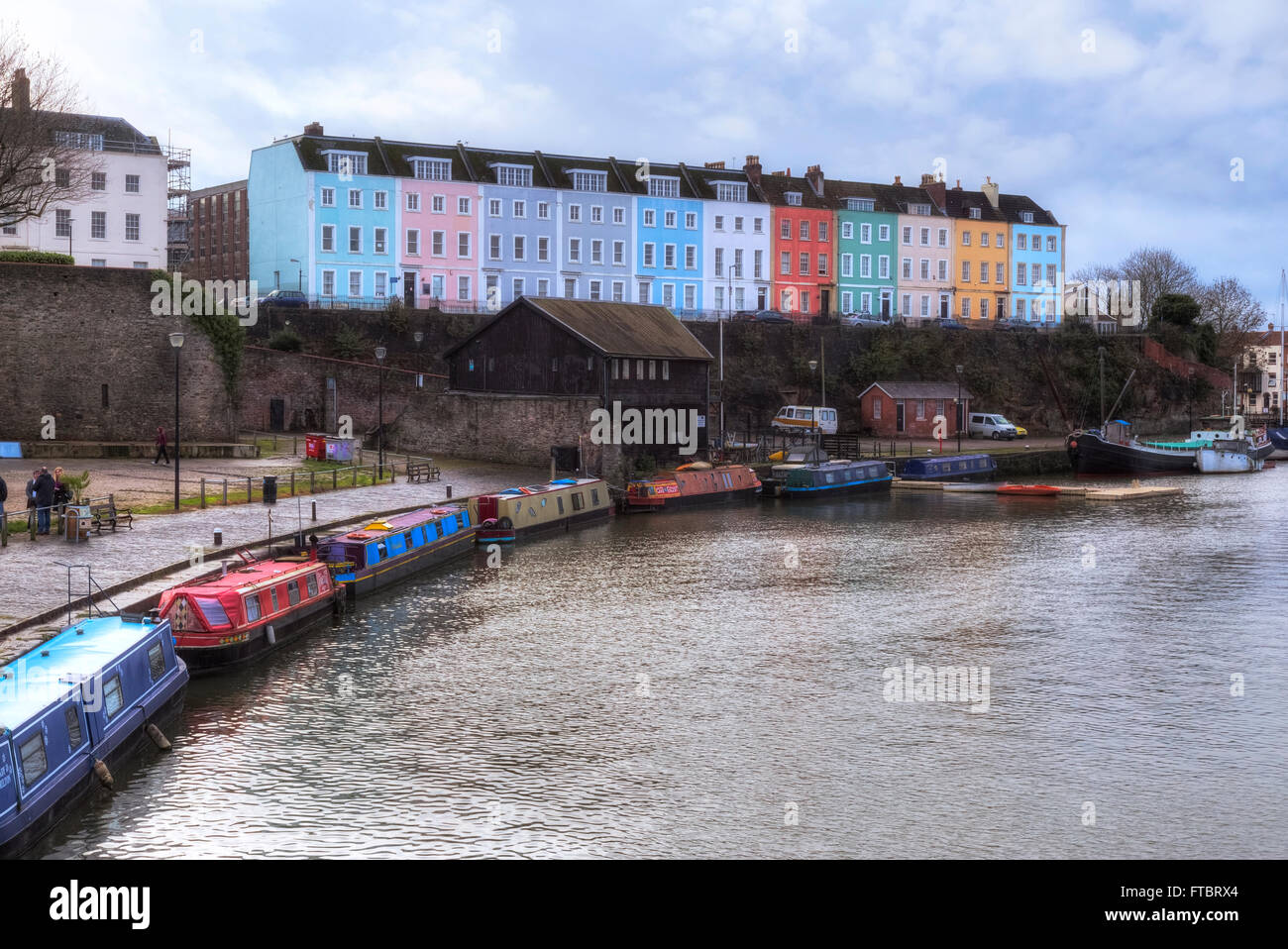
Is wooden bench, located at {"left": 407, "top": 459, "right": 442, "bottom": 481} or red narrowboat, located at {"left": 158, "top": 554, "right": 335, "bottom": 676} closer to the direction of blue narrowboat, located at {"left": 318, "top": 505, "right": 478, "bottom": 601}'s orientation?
the red narrowboat

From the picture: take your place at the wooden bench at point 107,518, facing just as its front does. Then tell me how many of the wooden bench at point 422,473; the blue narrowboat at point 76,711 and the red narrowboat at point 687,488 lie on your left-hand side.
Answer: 2

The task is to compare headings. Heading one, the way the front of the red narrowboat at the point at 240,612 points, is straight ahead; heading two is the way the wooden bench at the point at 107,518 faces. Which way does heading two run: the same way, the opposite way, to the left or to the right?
to the left

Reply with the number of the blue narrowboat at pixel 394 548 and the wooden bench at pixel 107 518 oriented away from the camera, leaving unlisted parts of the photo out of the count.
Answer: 0

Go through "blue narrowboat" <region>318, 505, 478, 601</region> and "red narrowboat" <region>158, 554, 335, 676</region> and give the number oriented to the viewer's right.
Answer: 0

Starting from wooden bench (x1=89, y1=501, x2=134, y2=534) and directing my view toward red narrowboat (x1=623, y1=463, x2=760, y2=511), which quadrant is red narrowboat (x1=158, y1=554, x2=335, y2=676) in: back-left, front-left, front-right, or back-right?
back-right

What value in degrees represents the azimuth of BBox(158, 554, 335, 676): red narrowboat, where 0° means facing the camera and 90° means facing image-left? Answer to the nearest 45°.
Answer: approximately 45°

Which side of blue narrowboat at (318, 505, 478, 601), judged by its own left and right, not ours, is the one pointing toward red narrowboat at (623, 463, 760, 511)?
front

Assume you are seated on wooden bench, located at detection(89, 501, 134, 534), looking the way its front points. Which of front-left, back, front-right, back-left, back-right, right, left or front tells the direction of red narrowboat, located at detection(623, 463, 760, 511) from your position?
left

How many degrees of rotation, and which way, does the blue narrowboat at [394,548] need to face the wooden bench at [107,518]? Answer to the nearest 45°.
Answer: approximately 45° to its right

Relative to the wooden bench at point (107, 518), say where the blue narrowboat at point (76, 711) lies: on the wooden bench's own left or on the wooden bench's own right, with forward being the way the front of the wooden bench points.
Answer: on the wooden bench's own right

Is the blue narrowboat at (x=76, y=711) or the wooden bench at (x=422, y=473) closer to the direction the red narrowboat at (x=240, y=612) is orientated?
the blue narrowboat

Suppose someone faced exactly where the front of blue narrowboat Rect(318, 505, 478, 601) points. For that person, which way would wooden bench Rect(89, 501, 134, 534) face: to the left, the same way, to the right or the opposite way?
to the left

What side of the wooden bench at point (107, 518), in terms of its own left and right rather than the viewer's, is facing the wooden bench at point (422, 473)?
left
